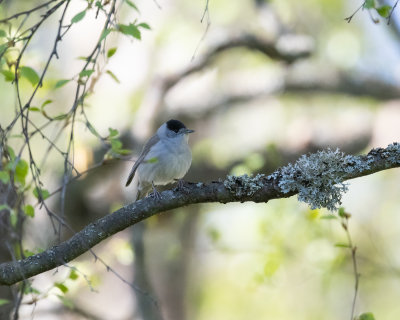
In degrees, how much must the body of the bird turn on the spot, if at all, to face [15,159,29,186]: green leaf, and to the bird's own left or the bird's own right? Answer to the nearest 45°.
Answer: approximately 90° to the bird's own right

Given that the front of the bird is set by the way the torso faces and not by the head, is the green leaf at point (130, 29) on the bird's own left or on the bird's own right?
on the bird's own right

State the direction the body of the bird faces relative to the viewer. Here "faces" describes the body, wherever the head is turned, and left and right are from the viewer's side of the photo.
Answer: facing the viewer and to the right of the viewer
